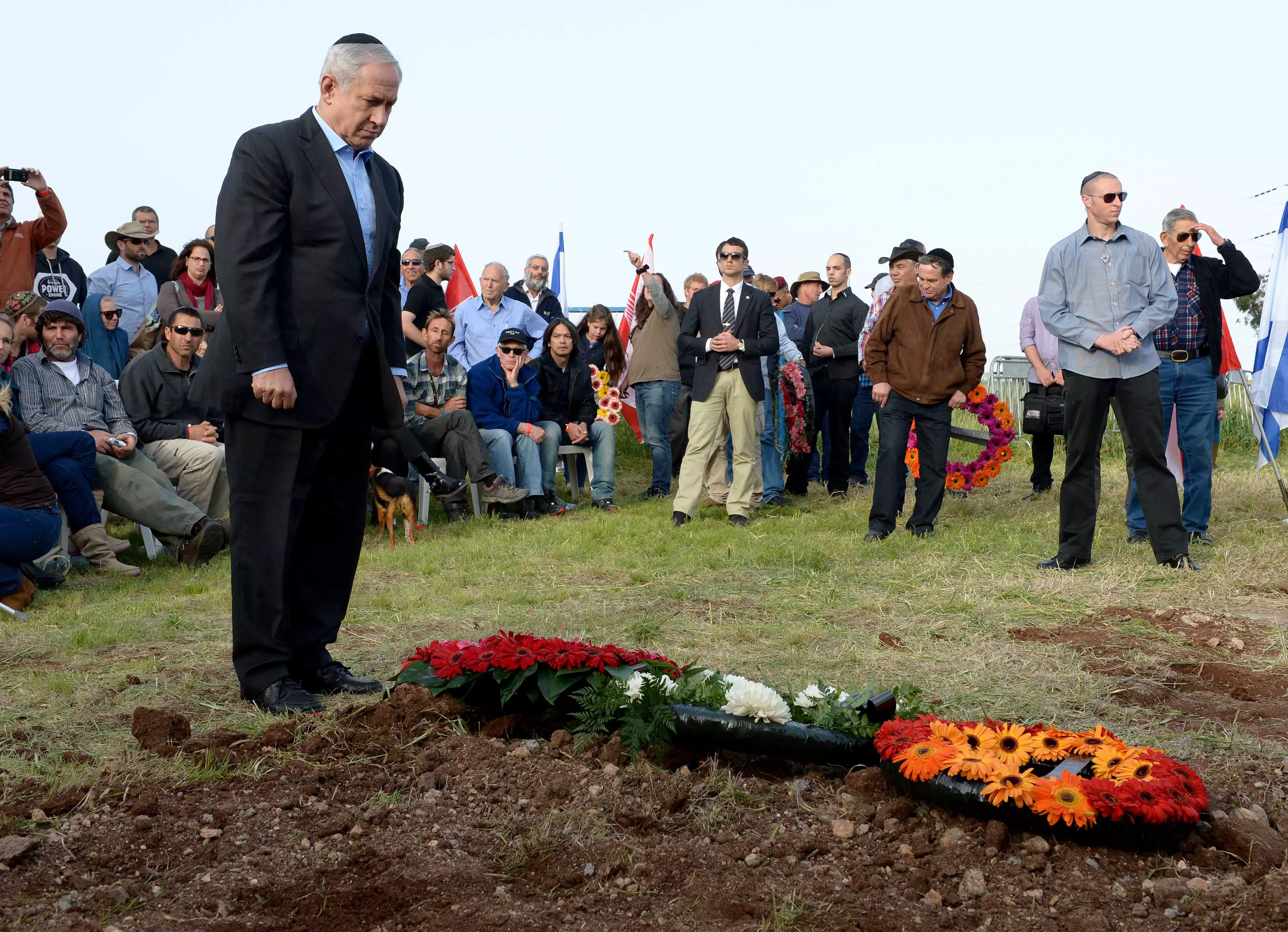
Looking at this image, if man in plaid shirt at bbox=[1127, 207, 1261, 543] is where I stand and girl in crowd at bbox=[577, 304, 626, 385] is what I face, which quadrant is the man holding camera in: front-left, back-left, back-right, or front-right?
front-left

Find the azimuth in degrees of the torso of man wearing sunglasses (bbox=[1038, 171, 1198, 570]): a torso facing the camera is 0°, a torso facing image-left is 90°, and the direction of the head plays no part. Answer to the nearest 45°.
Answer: approximately 0°

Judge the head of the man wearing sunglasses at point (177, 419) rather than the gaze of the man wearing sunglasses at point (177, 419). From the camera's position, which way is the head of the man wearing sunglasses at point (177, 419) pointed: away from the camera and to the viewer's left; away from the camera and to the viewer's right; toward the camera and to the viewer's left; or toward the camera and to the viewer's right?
toward the camera and to the viewer's right

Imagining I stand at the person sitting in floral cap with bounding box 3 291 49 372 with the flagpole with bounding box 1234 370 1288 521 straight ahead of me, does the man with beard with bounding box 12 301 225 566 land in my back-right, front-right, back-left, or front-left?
front-right

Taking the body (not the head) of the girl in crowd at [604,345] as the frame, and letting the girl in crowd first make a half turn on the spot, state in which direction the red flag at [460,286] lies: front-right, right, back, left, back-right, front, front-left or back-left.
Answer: front-left

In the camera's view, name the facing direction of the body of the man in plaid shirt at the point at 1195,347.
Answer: toward the camera

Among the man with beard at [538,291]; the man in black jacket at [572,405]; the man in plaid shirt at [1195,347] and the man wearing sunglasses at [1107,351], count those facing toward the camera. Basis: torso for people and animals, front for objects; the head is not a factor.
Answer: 4

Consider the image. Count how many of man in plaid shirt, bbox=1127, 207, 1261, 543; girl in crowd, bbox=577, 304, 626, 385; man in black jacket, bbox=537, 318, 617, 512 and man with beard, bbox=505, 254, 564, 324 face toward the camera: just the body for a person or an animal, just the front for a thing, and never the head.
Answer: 4

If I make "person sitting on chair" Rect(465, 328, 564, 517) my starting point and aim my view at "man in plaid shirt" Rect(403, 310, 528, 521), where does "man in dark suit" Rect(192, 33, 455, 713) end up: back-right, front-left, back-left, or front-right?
front-left

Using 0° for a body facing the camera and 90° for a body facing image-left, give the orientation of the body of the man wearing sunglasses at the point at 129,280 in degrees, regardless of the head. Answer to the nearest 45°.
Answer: approximately 315°

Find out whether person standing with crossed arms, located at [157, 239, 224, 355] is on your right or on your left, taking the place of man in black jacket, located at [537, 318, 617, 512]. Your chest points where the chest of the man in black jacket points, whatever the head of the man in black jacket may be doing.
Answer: on your right

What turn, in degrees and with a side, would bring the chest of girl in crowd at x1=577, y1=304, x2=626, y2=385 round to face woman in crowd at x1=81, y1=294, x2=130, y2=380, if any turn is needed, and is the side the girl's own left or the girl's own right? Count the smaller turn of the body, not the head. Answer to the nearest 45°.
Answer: approximately 45° to the girl's own right

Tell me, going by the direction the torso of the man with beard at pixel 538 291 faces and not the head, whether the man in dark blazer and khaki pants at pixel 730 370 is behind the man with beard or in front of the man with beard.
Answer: in front
